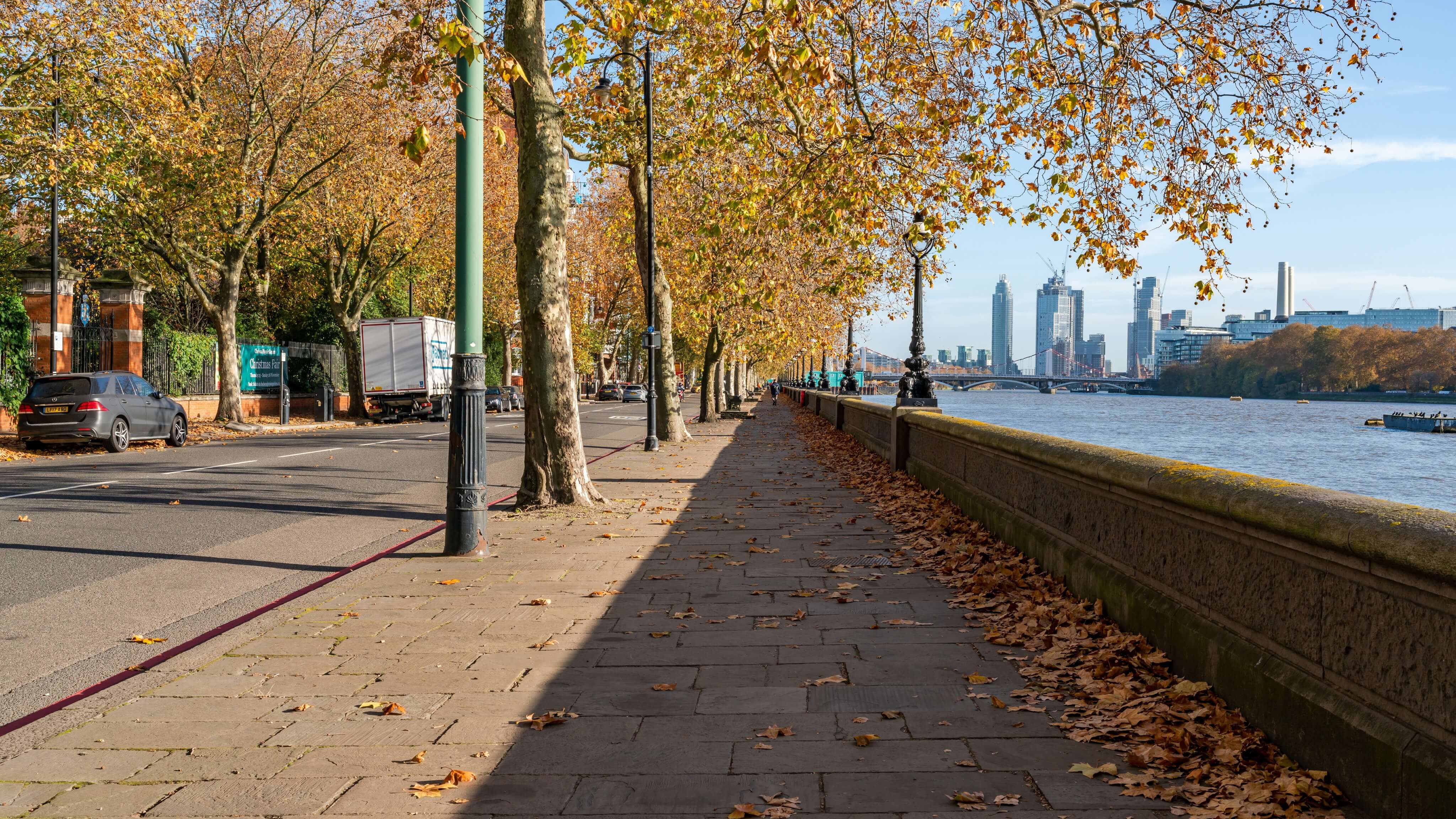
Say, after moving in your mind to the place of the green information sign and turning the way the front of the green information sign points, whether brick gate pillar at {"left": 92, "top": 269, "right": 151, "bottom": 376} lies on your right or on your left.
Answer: on your right

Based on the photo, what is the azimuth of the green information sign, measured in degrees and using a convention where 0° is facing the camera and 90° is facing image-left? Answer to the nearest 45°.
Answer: approximately 315°

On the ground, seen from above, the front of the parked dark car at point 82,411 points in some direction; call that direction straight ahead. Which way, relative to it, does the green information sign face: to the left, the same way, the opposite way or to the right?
to the right

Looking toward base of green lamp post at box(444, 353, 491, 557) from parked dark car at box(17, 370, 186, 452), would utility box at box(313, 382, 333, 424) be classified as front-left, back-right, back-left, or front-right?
back-left

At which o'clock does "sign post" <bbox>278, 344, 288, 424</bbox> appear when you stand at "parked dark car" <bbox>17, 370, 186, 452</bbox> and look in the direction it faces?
The sign post is roughly at 11 o'clock from the parked dark car.

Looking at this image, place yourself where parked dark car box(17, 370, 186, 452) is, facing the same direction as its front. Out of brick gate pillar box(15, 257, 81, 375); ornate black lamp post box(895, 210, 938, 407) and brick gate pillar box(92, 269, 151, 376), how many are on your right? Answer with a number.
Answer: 1

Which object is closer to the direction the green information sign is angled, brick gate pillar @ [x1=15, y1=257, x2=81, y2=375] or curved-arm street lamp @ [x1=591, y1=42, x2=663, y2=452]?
the curved-arm street lamp

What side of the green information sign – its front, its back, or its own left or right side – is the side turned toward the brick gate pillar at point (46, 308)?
right

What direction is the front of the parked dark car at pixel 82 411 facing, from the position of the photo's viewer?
facing away from the viewer and to the right of the viewer
